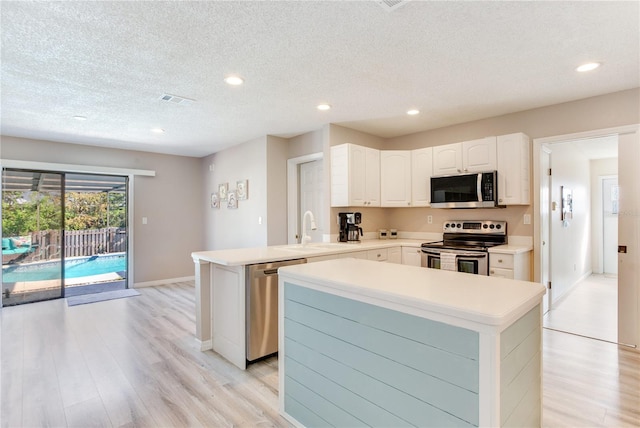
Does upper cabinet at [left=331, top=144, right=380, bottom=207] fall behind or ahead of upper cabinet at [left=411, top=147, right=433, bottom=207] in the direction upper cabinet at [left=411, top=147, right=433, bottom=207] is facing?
ahead

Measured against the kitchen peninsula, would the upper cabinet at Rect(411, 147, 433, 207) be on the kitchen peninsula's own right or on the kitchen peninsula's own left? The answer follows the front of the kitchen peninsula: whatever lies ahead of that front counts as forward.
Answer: on the kitchen peninsula's own left

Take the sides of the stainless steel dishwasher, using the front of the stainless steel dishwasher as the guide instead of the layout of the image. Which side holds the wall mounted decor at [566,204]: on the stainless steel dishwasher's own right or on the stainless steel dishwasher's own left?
on the stainless steel dishwasher's own left

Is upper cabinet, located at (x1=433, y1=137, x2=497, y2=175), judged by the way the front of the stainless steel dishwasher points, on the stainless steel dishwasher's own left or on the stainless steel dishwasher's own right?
on the stainless steel dishwasher's own left

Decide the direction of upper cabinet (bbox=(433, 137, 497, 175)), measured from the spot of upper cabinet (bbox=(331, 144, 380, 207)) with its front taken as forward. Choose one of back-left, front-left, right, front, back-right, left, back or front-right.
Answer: front-left

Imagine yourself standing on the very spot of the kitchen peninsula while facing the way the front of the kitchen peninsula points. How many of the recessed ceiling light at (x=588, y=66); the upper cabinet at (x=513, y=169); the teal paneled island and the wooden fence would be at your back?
1

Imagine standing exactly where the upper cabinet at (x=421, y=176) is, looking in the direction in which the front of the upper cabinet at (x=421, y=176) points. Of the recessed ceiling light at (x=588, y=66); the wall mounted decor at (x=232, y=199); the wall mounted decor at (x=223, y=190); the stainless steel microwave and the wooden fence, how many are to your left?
2

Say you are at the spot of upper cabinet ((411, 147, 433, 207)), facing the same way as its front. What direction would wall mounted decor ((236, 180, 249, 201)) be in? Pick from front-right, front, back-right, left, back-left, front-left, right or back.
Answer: front-right

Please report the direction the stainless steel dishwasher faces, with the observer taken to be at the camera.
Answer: facing the viewer and to the right of the viewer
